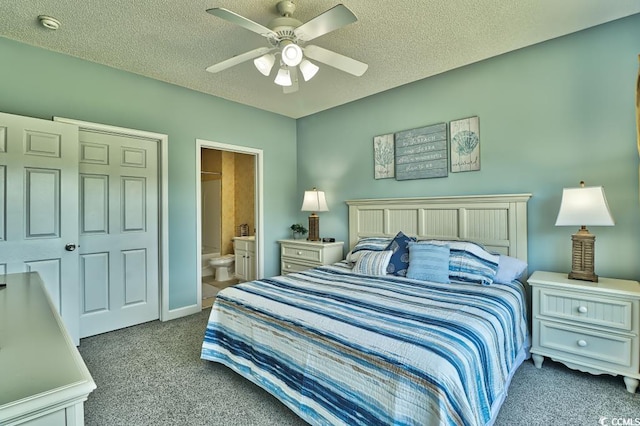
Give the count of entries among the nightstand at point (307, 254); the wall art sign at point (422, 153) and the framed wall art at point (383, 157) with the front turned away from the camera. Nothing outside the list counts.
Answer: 0

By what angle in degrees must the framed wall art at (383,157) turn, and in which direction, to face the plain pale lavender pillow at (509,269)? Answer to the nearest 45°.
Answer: approximately 90° to its left

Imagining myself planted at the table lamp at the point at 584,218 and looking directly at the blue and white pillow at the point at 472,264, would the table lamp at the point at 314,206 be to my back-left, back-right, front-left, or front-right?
front-right

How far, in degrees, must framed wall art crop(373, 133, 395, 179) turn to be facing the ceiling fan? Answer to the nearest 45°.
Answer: approximately 45° to its left

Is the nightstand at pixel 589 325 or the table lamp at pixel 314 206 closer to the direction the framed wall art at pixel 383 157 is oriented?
the table lamp

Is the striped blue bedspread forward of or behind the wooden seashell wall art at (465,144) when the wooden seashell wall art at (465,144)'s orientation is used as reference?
forward

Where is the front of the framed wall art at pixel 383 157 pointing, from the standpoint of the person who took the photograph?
facing the viewer and to the left of the viewer

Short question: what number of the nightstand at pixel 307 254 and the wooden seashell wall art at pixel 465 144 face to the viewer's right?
0

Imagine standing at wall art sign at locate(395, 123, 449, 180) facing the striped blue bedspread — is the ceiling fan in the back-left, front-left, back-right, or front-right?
front-right

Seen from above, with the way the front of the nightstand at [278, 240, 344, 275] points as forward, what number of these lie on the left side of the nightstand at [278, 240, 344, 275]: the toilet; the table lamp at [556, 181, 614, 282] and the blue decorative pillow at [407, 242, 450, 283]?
2

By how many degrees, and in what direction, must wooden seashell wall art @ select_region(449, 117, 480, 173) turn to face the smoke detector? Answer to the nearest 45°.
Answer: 0° — it already faces it

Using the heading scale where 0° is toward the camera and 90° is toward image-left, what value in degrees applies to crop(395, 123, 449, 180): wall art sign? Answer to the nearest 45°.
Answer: approximately 45°
